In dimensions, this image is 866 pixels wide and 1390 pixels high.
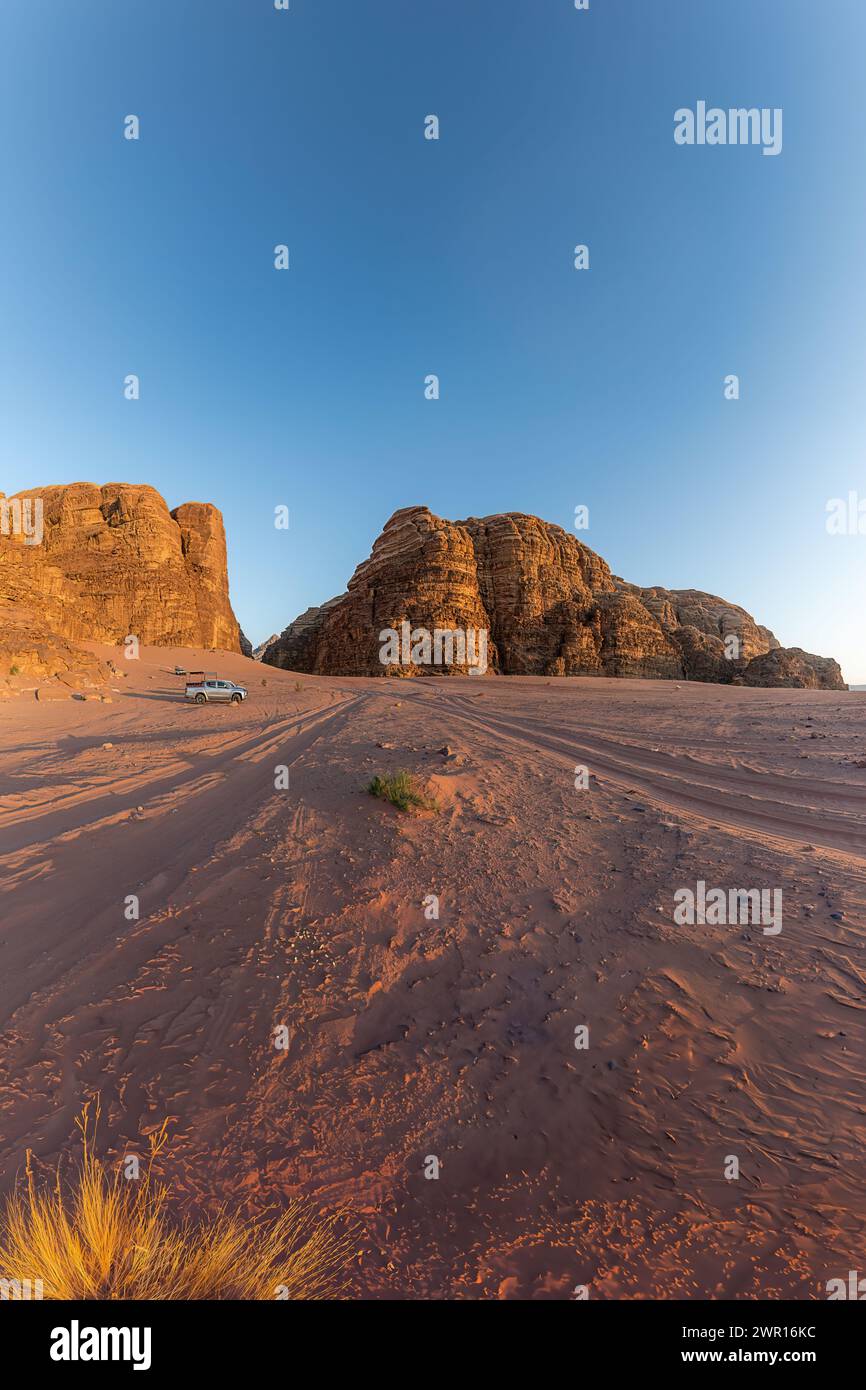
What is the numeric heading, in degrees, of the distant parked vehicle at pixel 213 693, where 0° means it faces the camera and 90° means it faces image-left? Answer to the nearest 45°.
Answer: approximately 270°

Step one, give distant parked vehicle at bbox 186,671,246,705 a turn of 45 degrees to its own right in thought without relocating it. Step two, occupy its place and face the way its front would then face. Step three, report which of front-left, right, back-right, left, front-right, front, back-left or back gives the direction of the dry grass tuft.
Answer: front-right

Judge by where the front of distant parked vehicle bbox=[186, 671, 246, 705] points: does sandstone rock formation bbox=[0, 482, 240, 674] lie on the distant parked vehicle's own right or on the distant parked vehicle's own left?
on the distant parked vehicle's own left

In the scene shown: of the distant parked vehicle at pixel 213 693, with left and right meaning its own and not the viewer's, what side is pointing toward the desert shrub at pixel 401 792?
right
